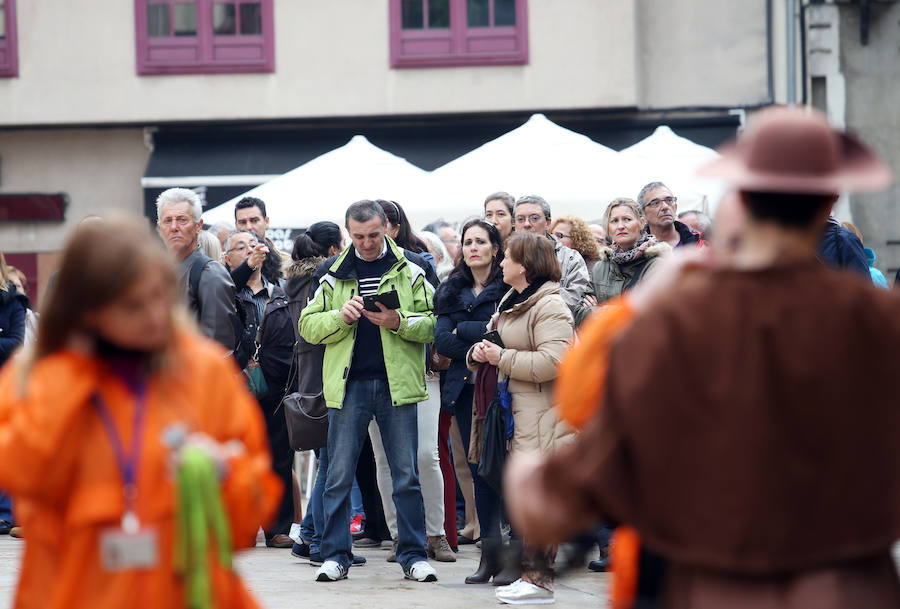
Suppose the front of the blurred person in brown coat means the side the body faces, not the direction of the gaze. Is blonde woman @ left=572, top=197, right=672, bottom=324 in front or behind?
in front

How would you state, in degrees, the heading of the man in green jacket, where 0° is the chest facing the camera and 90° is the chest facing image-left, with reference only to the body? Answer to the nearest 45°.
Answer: approximately 0°

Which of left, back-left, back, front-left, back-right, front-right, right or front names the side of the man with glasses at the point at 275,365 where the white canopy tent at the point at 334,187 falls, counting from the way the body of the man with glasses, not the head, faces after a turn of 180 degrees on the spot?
front-left

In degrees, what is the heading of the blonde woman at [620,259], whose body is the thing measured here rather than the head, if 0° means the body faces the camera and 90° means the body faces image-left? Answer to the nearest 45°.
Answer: approximately 45°

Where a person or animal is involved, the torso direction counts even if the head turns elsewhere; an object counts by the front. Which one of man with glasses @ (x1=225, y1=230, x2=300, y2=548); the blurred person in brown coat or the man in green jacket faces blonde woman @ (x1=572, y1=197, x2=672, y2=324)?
the blurred person in brown coat

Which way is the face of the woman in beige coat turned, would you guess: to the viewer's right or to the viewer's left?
to the viewer's left

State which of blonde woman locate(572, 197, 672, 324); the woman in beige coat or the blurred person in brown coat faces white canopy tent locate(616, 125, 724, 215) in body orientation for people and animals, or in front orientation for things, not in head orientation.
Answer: the blurred person in brown coat

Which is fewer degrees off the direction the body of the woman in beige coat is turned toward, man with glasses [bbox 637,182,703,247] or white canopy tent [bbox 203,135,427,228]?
the white canopy tent

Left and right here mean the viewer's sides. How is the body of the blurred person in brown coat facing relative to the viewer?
facing away from the viewer
